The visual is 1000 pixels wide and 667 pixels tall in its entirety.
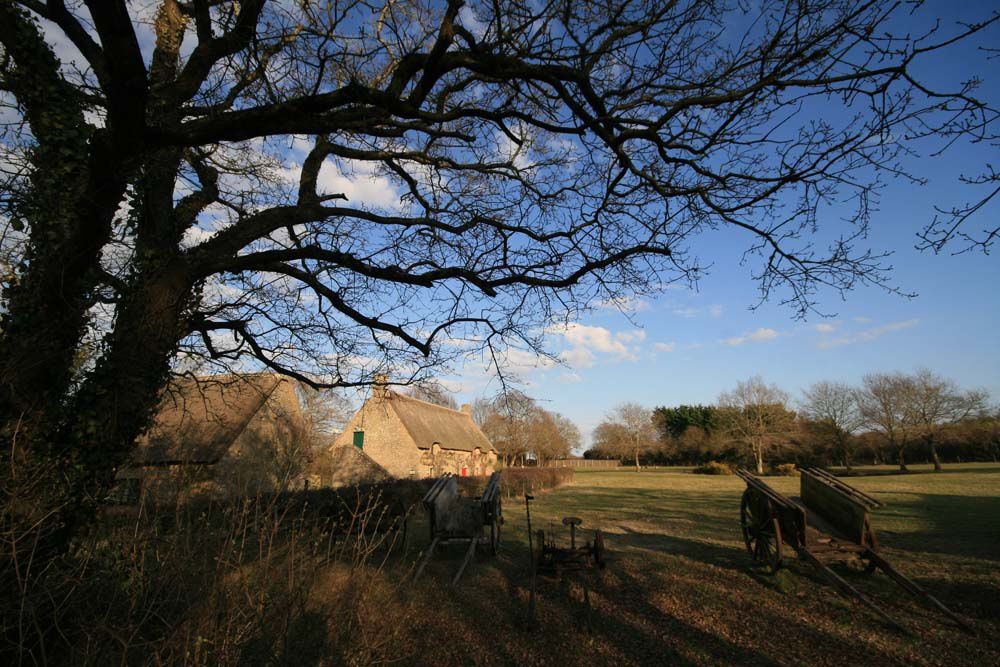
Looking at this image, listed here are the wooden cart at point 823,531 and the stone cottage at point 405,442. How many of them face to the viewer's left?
0

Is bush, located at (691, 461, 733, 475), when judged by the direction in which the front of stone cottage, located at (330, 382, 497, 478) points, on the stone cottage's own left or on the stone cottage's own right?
on the stone cottage's own left

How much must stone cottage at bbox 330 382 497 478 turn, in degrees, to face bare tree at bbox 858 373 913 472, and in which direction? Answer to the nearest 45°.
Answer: approximately 45° to its left

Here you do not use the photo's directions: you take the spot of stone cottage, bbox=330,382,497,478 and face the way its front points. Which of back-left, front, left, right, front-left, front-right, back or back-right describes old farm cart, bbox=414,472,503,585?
front-right

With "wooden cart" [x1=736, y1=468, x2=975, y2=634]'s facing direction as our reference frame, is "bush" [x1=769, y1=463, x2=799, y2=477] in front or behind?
behind

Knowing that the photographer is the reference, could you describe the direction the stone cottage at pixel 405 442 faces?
facing the viewer and to the right of the viewer

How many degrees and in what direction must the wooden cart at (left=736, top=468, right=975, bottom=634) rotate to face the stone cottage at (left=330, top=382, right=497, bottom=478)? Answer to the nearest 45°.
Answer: approximately 180°

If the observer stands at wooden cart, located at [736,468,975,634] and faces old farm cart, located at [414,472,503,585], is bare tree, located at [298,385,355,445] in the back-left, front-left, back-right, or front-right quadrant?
front-right

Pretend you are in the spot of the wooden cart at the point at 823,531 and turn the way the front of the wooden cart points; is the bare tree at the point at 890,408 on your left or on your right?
on your left

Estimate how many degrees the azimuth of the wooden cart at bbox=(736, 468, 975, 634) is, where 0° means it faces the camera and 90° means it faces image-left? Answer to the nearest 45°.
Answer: approximately 315°
